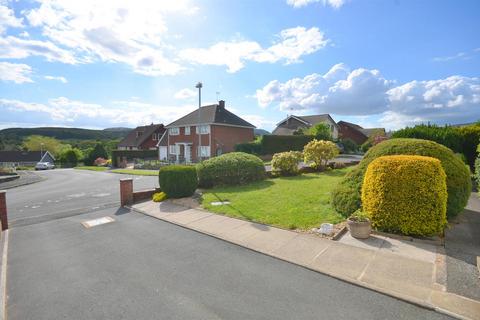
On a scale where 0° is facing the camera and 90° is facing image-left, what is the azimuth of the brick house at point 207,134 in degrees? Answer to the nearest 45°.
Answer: approximately 45°

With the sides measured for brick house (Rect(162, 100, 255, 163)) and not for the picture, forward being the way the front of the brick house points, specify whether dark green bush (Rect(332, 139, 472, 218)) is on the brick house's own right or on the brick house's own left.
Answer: on the brick house's own left

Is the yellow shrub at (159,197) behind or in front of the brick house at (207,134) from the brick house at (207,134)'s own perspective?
in front

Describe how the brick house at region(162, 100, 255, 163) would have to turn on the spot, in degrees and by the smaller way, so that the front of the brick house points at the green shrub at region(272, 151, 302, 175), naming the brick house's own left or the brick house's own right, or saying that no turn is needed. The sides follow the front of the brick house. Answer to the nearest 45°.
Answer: approximately 45° to the brick house's own left

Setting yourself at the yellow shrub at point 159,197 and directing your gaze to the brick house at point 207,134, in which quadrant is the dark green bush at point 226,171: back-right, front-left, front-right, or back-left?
front-right

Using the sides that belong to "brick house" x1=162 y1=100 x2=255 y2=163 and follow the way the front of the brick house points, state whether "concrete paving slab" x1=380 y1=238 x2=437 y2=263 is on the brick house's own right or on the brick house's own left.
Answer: on the brick house's own left

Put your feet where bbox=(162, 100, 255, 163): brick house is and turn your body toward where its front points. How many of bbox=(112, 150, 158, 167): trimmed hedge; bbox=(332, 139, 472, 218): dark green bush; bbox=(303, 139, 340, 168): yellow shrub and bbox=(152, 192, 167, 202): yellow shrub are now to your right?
1

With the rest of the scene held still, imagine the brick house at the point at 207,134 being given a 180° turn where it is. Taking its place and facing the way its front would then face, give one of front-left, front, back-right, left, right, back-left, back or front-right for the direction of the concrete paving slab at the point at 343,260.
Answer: back-right

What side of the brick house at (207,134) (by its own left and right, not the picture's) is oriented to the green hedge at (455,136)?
left

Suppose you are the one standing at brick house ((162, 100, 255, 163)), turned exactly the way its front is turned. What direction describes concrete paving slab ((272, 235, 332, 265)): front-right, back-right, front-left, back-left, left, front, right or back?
front-left

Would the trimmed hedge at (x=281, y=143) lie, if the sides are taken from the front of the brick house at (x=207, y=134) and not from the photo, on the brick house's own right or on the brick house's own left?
on the brick house's own left

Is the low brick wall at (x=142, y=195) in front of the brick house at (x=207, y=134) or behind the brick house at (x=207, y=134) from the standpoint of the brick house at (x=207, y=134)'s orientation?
in front

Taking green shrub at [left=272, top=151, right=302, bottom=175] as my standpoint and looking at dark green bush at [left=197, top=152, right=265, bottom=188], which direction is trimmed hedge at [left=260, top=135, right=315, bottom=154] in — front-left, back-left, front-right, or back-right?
back-right

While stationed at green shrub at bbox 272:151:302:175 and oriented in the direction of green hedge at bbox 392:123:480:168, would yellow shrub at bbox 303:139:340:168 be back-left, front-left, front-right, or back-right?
front-left

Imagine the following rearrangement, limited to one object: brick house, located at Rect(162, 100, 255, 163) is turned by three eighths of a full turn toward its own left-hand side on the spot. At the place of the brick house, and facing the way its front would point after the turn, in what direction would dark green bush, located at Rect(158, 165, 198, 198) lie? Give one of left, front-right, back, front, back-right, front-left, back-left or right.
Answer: right
